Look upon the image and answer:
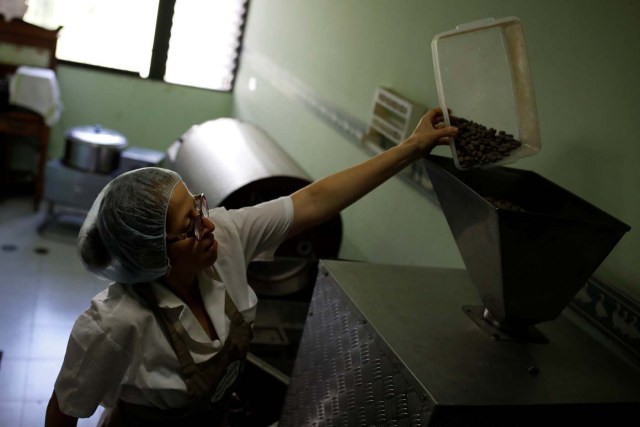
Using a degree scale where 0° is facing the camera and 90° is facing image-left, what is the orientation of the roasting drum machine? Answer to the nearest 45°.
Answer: approximately 315°

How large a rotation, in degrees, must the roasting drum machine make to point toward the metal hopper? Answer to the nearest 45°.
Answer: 0° — it already faces it

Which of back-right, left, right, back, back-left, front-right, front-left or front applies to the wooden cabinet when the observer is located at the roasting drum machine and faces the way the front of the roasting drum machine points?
back

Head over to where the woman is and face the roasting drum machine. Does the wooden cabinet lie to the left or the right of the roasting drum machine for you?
left

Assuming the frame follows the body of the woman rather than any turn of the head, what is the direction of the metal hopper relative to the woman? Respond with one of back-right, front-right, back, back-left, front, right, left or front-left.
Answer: front-left

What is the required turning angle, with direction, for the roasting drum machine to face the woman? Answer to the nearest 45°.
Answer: approximately 45° to its right

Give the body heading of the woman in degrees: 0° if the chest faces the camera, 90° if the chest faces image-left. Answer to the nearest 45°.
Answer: approximately 315°

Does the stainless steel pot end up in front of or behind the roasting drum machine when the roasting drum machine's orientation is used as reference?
behind

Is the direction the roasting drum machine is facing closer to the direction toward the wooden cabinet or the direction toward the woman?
the woman

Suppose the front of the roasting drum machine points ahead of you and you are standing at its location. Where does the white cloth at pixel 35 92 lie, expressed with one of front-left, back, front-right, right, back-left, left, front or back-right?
back
